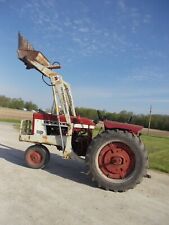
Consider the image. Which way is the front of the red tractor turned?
to the viewer's left
